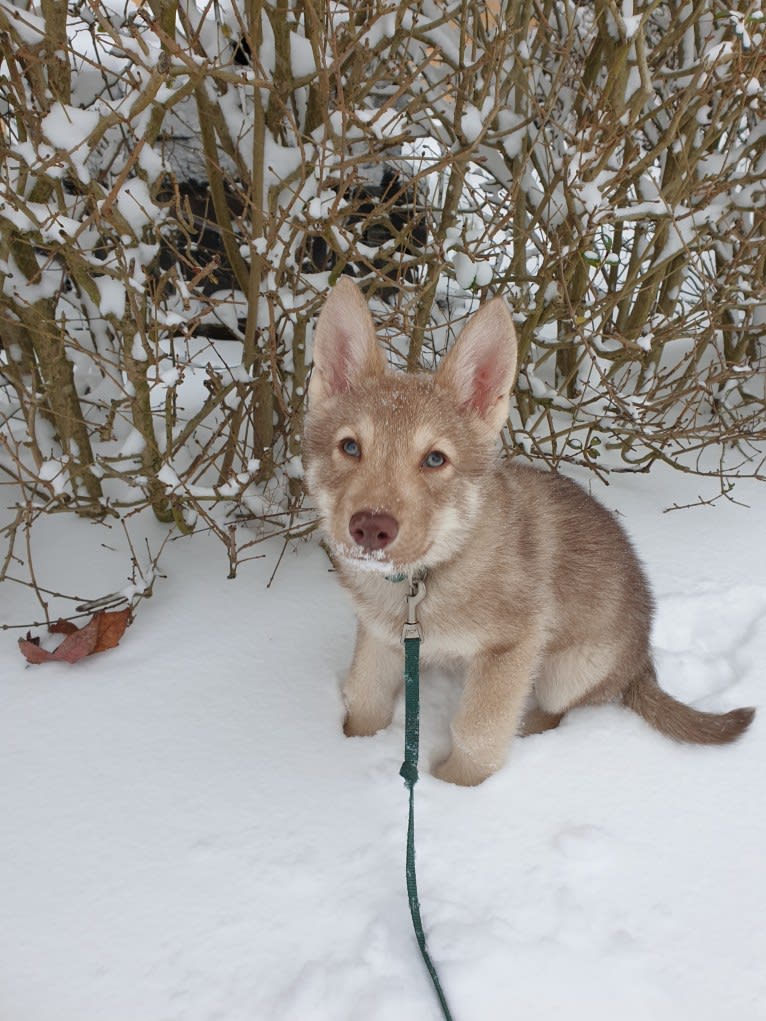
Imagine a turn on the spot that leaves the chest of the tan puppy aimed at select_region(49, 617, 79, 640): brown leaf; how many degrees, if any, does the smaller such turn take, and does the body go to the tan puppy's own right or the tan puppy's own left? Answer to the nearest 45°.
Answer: approximately 45° to the tan puppy's own right

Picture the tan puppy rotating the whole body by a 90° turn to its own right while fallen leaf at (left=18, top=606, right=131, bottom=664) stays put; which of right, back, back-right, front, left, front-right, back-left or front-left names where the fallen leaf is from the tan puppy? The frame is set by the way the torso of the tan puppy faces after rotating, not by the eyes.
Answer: front-left

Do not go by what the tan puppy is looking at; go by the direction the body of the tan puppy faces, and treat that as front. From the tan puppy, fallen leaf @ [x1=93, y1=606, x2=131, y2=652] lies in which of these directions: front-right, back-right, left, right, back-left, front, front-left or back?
front-right

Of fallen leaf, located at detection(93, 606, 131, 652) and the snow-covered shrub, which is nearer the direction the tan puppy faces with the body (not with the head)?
the fallen leaf

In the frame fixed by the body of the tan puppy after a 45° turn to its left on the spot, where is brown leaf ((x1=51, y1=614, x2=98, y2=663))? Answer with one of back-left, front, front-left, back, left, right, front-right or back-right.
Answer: right
